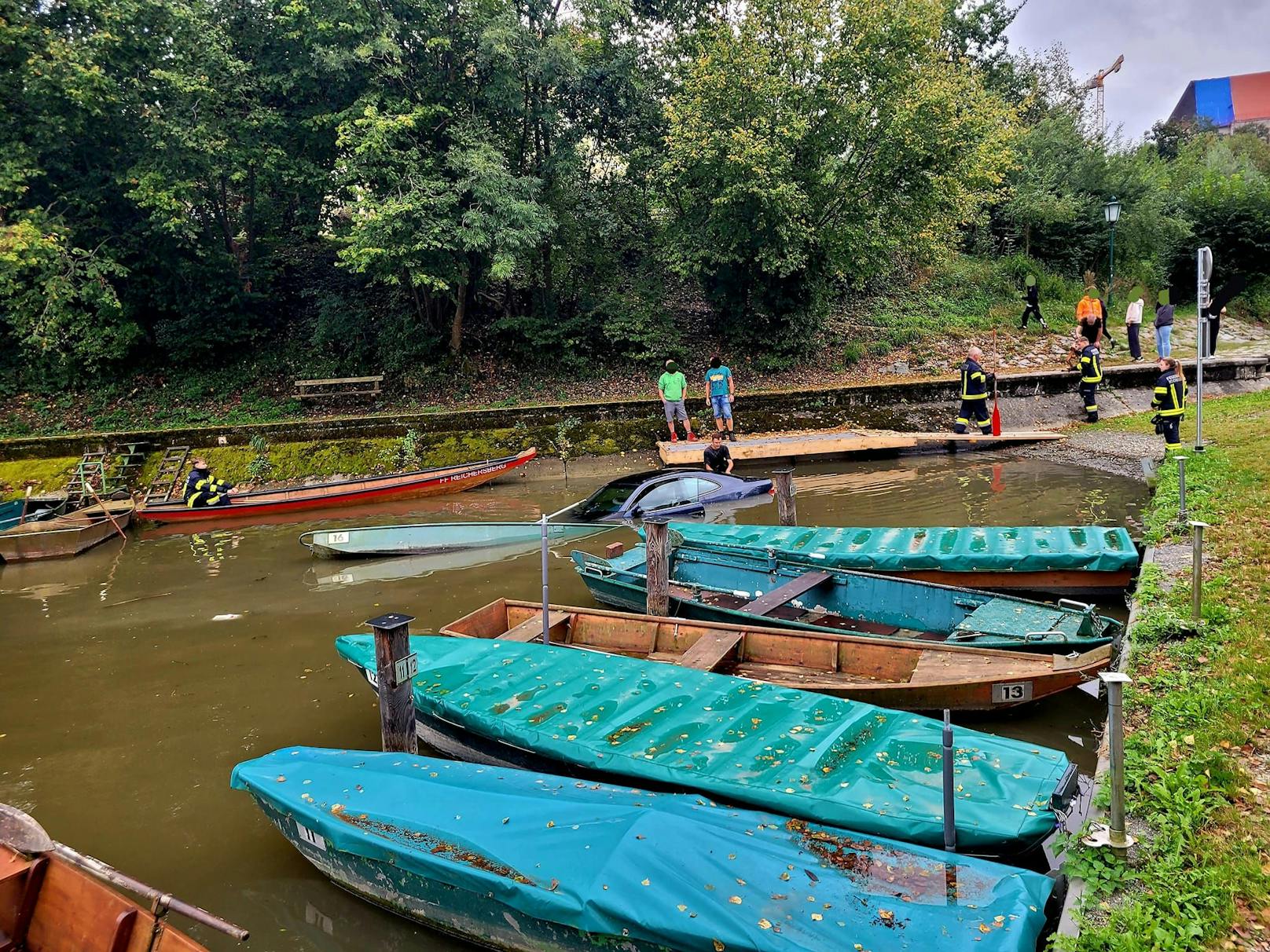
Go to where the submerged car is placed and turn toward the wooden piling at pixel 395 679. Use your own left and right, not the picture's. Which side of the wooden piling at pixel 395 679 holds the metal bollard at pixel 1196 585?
left

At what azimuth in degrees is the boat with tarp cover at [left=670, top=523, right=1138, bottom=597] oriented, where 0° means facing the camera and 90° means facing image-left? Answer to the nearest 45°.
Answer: approximately 90°

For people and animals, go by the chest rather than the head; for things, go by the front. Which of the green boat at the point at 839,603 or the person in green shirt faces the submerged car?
the person in green shirt

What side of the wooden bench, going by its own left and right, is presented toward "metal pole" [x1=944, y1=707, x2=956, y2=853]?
front

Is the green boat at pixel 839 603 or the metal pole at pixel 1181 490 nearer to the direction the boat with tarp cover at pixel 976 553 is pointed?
the green boat

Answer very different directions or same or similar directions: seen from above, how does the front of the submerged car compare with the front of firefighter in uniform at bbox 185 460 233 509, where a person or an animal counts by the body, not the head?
very different directions

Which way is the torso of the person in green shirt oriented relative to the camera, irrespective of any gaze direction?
toward the camera

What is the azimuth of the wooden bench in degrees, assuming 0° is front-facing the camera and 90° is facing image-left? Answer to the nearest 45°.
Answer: approximately 0°

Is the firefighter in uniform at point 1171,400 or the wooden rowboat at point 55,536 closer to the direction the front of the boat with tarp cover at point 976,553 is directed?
the wooden rowboat

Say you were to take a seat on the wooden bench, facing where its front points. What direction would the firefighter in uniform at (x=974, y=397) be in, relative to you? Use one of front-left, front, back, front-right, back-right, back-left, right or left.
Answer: front-left
